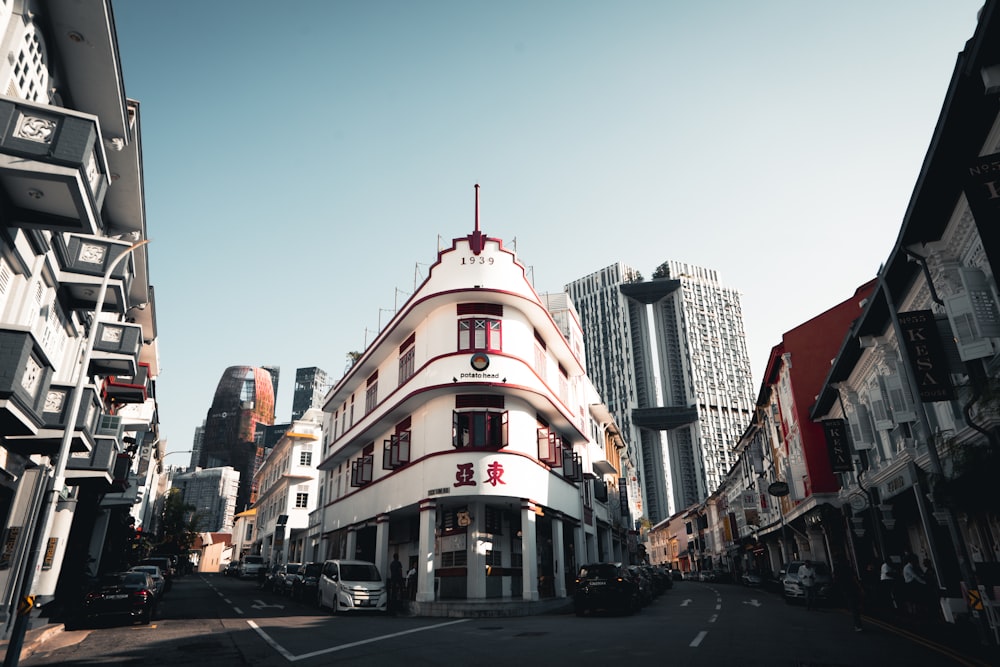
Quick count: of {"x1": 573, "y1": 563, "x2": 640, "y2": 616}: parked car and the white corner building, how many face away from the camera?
1

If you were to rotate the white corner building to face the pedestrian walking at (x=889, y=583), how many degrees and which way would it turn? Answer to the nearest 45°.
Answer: approximately 90° to its left

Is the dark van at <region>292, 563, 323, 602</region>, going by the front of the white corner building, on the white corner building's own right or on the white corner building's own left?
on the white corner building's own right

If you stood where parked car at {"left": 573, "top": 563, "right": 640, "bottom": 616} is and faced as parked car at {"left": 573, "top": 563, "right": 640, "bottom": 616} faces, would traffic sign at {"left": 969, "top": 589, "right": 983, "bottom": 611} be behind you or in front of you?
behind

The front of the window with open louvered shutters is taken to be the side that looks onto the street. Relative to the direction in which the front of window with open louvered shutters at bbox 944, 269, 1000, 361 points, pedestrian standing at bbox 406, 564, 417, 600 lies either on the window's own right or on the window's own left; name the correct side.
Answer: on the window's own right

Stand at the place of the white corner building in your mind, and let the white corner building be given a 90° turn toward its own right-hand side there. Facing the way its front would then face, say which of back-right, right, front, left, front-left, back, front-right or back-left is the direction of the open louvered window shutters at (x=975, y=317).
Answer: back-left

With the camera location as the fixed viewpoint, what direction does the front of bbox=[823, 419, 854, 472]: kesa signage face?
facing the viewer

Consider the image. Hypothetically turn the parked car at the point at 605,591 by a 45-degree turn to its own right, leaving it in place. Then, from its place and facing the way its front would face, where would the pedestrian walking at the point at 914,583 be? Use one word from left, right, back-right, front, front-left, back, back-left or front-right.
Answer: front-right

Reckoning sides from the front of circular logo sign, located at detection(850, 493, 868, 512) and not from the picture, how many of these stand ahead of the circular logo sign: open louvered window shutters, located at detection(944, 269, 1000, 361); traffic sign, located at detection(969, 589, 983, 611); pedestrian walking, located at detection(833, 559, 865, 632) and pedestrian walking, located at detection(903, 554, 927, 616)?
4

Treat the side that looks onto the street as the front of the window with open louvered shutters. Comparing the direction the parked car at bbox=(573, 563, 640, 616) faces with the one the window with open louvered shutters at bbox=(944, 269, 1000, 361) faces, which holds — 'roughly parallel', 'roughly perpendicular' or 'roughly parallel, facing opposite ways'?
roughly perpendicular

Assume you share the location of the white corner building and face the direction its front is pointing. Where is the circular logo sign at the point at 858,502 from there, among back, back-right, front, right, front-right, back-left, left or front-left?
left

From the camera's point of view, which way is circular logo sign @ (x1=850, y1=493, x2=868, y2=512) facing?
toward the camera

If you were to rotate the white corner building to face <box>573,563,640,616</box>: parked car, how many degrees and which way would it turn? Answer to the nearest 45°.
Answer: approximately 45° to its left

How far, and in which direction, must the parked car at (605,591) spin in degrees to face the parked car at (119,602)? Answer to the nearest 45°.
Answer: approximately 135° to its left

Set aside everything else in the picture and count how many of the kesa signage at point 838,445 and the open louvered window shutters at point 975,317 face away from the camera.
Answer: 0

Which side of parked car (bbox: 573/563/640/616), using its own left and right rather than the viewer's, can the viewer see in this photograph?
back

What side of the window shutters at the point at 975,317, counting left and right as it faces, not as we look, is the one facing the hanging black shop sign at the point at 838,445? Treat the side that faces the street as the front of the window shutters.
right

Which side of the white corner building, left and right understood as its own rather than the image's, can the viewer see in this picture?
front
